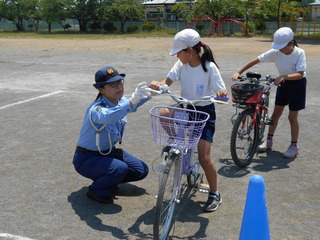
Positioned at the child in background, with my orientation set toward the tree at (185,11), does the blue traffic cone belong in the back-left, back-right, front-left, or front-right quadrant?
back-left

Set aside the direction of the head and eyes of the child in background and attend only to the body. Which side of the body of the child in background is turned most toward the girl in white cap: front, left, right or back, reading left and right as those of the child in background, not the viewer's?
front

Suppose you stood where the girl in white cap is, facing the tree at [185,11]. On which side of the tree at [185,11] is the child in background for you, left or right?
right

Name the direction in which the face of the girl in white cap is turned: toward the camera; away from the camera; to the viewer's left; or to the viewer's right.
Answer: to the viewer's left

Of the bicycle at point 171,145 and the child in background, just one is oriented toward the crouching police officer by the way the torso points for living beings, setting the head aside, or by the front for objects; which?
the child in background

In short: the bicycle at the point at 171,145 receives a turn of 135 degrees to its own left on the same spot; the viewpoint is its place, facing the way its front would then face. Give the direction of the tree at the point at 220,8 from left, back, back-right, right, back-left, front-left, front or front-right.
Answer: front-left

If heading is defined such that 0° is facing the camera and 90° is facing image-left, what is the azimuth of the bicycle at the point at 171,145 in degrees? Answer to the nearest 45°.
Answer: approximately 0°

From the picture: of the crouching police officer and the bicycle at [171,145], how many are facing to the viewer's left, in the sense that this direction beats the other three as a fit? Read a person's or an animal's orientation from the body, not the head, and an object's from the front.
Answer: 0

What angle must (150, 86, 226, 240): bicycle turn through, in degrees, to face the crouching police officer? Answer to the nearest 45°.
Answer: approximately 135° to its right

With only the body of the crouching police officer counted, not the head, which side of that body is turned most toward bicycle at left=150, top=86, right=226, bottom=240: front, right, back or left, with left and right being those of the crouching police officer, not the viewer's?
front

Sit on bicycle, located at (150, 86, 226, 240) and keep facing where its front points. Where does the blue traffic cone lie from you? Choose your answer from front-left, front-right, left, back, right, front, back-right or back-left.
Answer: front-left

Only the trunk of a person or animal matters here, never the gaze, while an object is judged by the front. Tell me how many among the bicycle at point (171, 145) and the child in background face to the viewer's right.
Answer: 0

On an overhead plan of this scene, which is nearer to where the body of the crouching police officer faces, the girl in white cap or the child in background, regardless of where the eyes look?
the girl in white cap

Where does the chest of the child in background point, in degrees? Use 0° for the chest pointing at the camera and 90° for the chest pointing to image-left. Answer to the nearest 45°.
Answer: approximately 45°

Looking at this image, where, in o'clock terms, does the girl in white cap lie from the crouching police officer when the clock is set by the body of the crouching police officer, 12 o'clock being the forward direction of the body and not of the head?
The girl in white cap is roughly at 11 o'clock from the crouching police officer.
